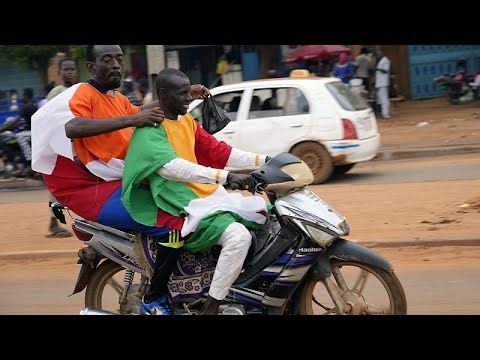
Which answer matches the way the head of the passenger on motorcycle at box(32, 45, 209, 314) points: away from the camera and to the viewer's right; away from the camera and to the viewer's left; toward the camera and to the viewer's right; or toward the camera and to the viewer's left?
toward the camera and to the viewer's right

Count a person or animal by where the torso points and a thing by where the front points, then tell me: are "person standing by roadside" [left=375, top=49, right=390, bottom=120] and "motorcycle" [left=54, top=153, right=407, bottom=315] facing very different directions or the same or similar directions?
very different directions

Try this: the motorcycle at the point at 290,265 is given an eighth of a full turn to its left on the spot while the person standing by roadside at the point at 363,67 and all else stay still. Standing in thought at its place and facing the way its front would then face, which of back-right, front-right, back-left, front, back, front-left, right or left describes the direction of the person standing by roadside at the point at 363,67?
front-left

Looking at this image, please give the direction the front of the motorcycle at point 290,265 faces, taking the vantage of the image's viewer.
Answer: facing to the right of the viewer

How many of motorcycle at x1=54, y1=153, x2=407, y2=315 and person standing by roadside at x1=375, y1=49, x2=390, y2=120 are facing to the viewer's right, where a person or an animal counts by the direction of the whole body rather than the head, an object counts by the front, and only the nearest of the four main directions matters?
1

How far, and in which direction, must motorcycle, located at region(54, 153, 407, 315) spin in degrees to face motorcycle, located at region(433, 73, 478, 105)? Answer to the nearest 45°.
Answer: approximately 90° to its left

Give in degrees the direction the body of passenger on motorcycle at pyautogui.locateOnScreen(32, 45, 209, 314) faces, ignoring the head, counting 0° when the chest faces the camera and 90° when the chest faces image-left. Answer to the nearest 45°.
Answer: approximately 315°
